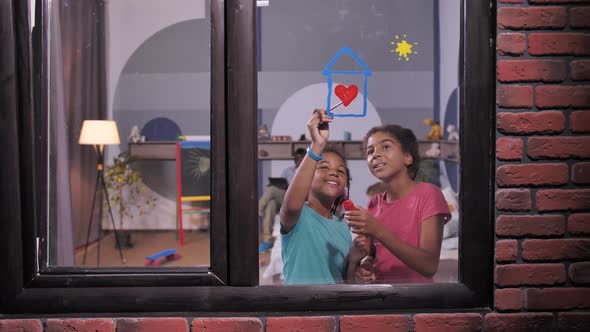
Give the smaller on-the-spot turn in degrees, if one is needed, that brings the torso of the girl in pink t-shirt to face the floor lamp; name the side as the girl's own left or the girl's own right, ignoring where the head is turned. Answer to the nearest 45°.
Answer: approximately 90° to the girl's own right

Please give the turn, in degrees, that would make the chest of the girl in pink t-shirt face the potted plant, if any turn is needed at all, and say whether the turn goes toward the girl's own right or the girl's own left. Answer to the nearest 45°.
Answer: approximately 90° to the girl's own right

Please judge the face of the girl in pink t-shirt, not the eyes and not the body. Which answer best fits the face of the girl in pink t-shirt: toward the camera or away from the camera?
toward the camera

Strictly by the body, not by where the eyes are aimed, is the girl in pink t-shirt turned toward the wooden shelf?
no

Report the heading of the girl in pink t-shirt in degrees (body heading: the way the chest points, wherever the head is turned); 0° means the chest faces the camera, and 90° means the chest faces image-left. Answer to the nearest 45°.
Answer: approximately 45°
